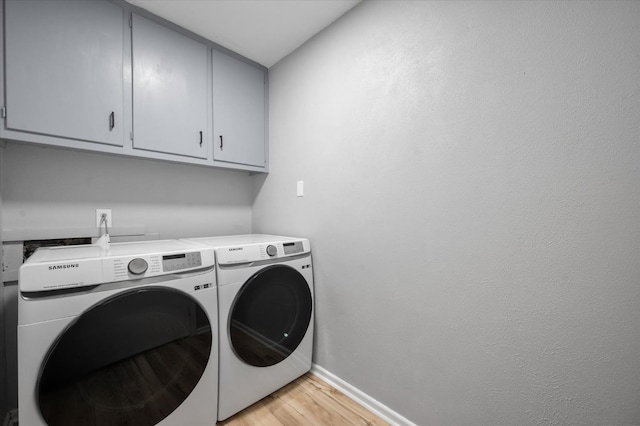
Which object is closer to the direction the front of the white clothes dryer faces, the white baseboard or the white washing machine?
the white baseboard

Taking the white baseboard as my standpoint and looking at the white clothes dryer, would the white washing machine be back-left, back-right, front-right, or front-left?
front-left

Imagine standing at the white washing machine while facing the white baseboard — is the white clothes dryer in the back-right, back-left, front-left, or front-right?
front-left

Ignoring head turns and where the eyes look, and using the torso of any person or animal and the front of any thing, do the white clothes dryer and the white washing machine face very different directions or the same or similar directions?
same or similar directions

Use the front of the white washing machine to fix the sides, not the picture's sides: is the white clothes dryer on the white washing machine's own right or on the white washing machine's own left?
on the white washing machine's own left

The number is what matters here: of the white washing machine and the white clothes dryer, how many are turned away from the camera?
0

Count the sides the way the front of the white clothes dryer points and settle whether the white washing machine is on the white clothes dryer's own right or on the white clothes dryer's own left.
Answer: on the white clothes dryer's own right

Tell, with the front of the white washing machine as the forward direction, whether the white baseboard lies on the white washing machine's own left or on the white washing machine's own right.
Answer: on the white washing machine's own left

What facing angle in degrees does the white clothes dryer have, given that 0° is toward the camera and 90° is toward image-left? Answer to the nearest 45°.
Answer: approximately 315°

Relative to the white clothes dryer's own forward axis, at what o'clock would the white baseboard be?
The white baseboard is roughly at 11 o'clock from the white clothes dryer.

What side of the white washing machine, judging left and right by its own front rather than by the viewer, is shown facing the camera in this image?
front
